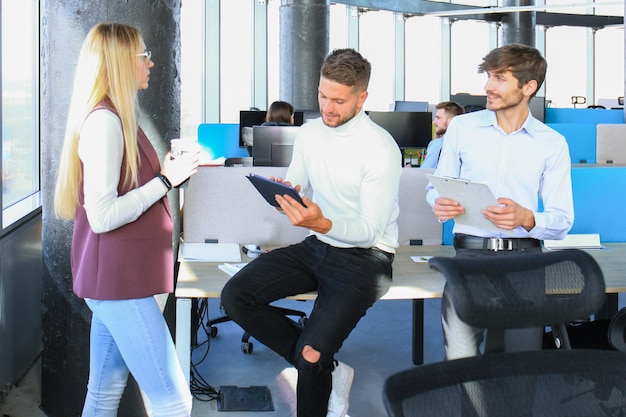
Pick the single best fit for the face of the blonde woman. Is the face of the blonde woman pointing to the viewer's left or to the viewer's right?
to the viewer's right

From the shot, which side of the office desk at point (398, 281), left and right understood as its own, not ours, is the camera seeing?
front

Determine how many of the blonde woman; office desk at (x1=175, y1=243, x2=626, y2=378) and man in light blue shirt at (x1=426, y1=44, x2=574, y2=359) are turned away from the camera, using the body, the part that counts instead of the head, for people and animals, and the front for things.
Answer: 0

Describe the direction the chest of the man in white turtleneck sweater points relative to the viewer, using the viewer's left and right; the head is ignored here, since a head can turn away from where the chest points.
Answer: facing the viewer and to the left of the viewer

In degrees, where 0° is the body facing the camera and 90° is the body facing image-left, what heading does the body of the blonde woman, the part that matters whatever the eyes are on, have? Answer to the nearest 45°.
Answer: approximately 270°

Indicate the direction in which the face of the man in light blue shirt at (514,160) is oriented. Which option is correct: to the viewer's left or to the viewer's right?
to the viewer's left

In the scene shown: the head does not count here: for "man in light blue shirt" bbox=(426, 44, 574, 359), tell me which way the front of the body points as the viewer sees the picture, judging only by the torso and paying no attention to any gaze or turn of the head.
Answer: toward the camera

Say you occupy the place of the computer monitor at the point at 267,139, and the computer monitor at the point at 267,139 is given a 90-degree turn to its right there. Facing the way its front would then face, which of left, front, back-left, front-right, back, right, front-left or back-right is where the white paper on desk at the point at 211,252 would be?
right

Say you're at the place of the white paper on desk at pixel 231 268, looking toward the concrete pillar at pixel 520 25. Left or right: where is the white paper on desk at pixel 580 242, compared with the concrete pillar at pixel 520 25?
right
